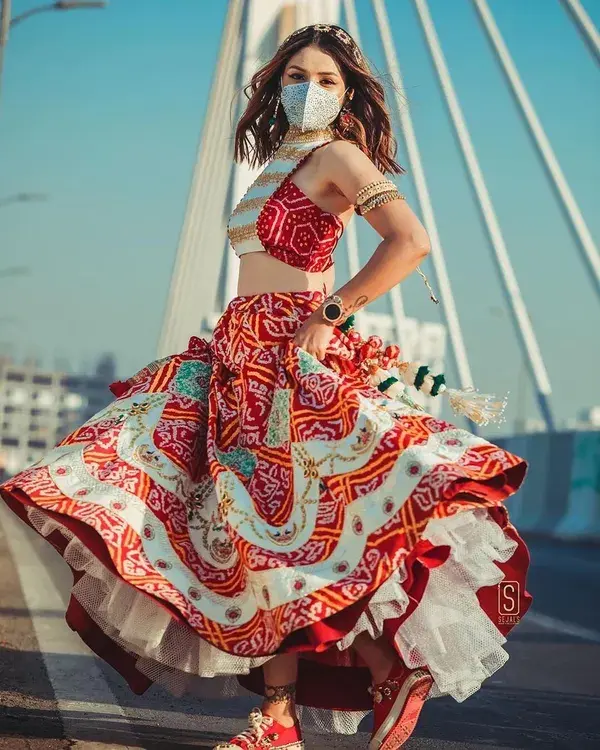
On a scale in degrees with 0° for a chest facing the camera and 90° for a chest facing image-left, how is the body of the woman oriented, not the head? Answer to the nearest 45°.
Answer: approximately 45°
